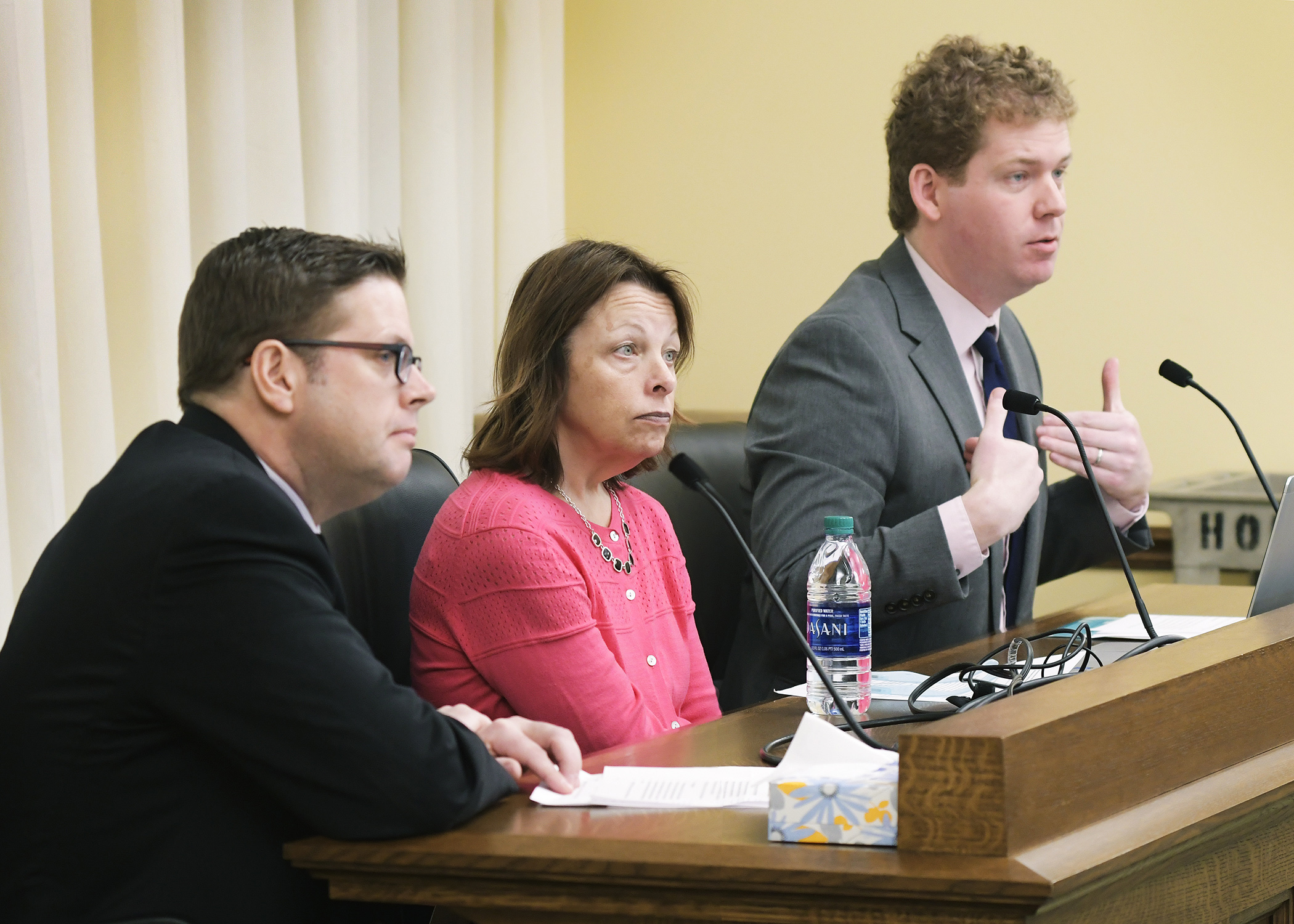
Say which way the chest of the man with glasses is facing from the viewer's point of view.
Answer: to the viewer's right

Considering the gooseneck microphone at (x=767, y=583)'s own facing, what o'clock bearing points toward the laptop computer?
The laptop computer is roughly at 5 o'clock from the gooseneck microphone.

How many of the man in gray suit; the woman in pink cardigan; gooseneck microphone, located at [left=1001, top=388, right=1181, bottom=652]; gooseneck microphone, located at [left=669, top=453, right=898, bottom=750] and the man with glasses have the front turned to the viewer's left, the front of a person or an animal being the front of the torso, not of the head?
2

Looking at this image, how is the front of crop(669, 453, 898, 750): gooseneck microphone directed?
to the viewer's left

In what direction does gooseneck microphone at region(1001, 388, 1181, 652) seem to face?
to the viewer's left

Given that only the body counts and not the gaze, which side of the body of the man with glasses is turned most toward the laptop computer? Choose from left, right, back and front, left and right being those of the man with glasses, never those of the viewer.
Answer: front

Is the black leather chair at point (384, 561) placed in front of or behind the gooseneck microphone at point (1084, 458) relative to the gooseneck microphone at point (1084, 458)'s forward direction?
in front

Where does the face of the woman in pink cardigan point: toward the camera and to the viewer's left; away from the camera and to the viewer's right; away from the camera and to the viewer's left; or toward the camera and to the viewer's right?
toward the camera and to the viewer's right

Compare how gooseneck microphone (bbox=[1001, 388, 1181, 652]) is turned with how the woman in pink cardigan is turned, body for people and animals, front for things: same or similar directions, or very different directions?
very different directions
